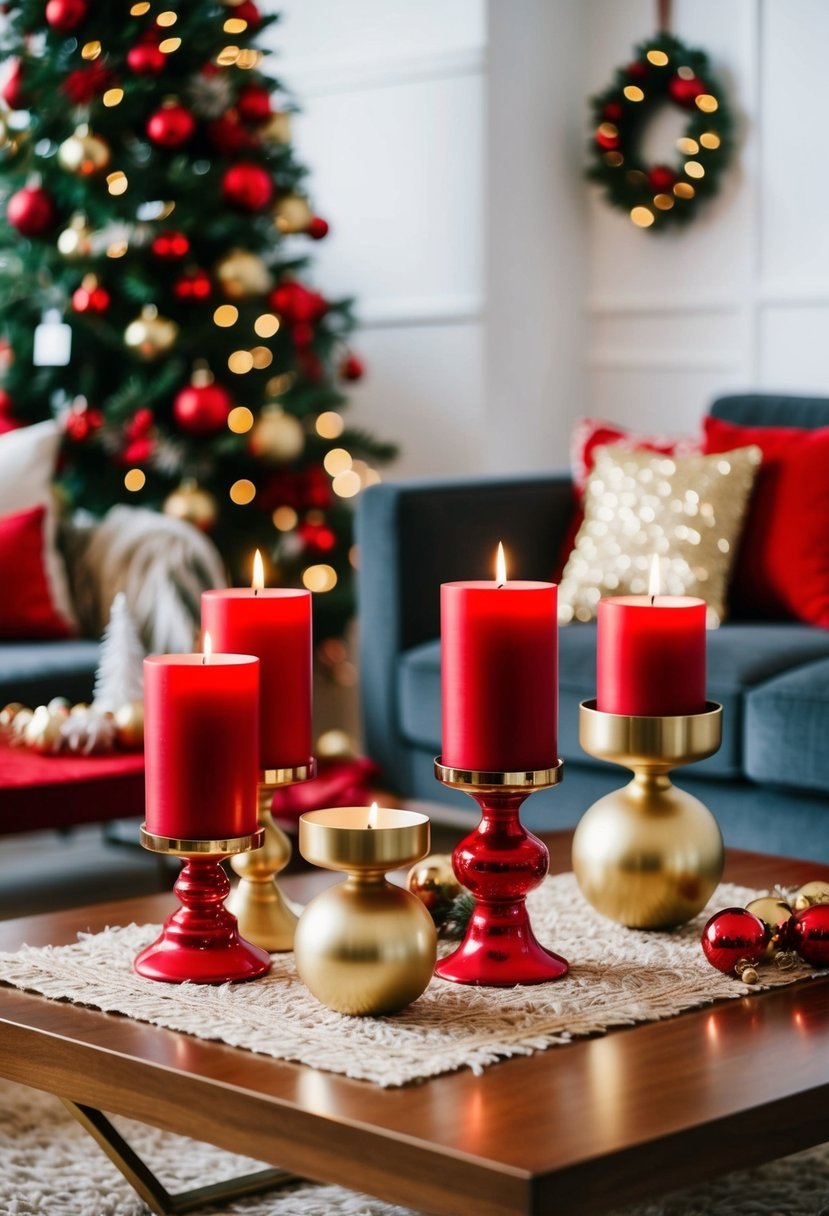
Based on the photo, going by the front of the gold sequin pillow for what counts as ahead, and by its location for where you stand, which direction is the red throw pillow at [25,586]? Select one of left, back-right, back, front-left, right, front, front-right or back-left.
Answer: right

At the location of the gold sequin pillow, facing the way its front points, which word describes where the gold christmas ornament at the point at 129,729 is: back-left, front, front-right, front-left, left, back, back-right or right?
front-right

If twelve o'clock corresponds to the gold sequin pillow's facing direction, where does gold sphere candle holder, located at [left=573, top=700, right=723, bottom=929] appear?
The gold sphere candle holder is roughly at 12 o'clock from the gold sequin pillow.

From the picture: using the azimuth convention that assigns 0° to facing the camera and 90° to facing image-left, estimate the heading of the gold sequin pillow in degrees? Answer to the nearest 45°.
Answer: approximately 0°

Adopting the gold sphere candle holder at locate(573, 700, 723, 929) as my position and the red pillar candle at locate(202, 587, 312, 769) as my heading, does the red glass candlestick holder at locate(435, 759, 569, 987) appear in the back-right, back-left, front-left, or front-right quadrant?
front-left

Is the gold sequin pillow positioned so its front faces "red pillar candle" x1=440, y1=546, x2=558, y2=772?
yes

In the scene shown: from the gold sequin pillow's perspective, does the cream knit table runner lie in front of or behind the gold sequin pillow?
in front

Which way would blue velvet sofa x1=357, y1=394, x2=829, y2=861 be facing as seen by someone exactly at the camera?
facing the viewer and to the left of the viewer

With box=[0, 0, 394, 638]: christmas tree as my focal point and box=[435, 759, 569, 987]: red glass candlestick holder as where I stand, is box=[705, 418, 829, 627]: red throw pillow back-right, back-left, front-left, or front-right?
front-right

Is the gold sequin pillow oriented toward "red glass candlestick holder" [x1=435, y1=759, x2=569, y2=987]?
yes

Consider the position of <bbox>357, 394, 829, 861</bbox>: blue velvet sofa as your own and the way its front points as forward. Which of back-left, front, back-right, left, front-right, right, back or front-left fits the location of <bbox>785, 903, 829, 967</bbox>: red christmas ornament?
front-left

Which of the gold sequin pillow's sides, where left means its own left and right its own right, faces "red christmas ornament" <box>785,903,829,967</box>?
front

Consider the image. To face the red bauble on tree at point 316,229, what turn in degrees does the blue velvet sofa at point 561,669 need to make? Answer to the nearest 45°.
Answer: approximately 90° to its right

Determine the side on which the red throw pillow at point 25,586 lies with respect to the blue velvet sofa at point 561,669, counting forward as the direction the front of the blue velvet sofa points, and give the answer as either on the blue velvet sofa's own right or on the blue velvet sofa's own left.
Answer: on the blue velvet sofa's own right

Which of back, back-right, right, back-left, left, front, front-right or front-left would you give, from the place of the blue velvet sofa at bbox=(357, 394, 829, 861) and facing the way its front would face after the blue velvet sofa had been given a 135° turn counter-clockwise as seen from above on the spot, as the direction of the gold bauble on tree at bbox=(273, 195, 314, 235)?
back-left

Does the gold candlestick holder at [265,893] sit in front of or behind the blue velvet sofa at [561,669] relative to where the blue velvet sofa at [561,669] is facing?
in front

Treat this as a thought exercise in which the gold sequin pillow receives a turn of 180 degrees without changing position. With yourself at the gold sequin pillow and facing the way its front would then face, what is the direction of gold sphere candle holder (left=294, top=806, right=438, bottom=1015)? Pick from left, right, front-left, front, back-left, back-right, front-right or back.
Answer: back

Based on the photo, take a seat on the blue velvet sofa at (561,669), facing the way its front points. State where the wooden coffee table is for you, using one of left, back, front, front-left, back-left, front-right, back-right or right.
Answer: front-left
